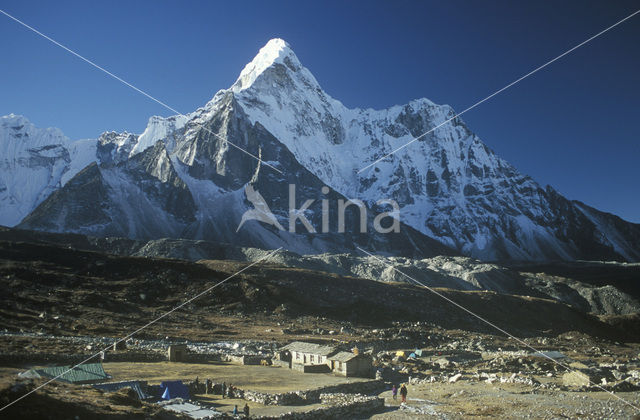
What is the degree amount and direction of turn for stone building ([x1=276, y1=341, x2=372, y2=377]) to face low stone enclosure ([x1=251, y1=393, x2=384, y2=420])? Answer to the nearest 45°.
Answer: approximately 45° to its left

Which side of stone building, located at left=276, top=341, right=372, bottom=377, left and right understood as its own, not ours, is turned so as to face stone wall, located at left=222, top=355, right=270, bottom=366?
right

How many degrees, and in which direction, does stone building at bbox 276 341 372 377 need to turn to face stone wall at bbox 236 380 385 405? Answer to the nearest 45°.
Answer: approximately 45° to its left

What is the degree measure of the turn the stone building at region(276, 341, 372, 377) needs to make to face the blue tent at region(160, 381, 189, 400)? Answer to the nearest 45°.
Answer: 0° — it already faces it

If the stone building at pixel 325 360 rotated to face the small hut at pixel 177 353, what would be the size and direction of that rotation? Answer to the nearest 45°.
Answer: approximately 45° to its right

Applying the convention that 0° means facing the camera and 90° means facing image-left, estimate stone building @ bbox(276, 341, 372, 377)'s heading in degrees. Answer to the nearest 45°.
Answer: approximately 45°
